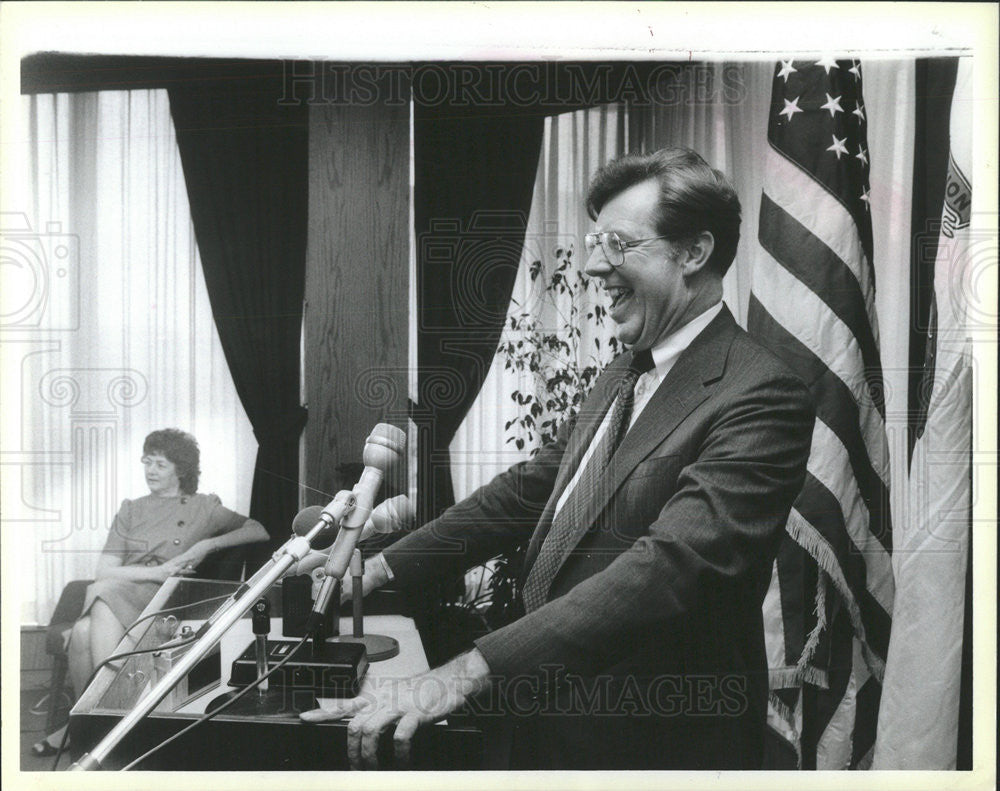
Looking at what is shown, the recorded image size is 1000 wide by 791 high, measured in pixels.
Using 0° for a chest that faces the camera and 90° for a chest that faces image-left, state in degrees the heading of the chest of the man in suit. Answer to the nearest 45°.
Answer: approximately 45°

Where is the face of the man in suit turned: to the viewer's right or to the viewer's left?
to the viewer's left

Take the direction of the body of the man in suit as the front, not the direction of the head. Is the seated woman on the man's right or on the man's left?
on the man's right

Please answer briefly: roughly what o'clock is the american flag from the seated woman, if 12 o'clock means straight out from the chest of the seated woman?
The american flag is roughly at 8 o'clock from the seated woman.

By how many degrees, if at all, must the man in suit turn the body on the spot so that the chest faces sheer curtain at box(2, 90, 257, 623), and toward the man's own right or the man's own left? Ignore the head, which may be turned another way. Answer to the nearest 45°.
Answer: approximately 45° to the man's own right
